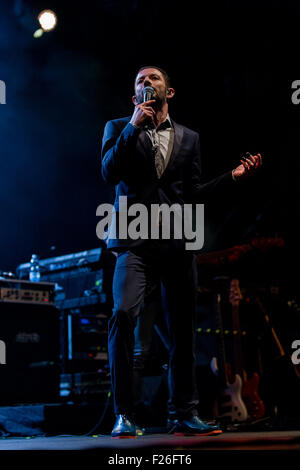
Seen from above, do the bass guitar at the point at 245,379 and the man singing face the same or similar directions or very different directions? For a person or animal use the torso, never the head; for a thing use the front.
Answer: same or similar directions

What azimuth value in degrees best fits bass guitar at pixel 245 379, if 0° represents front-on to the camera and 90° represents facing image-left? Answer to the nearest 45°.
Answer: approximately 0°

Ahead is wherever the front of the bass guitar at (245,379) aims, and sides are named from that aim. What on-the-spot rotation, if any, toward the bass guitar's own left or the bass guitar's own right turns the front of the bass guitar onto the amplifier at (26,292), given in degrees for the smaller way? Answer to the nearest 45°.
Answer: approximately 90° to the bass guitar's own right

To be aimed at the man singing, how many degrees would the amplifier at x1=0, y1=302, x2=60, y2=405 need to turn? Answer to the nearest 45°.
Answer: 0° — it already faces them

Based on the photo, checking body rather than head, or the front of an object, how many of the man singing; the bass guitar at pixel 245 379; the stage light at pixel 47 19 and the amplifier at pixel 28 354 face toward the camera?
4

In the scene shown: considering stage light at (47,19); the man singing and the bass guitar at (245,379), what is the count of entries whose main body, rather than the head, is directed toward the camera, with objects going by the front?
3

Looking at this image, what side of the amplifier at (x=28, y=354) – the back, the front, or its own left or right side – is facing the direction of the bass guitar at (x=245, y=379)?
left

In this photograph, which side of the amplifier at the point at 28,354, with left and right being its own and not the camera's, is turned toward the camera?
front

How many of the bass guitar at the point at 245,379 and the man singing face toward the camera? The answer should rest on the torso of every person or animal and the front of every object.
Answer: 2

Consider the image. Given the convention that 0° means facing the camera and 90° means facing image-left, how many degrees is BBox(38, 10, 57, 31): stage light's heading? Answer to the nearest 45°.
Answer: approximately 0°
